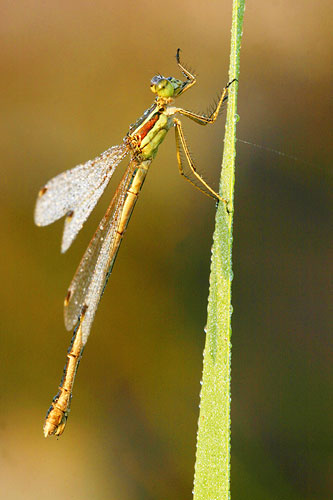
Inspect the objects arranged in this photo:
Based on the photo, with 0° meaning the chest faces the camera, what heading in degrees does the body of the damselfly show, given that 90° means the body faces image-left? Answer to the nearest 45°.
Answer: approximately 270°
